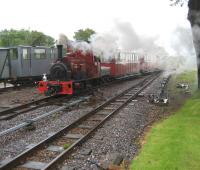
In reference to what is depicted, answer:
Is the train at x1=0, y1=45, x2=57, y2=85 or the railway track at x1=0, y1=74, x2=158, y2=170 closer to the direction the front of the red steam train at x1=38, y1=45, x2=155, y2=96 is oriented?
the railway track

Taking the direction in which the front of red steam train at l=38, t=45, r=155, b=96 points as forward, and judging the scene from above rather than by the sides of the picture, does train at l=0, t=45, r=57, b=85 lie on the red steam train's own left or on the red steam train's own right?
on the red steam train's own right

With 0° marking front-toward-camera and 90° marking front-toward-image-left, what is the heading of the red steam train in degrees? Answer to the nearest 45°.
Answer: approximately 45°

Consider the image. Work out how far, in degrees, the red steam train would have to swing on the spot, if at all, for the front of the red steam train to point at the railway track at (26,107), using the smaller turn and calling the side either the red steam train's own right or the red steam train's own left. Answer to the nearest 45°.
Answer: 0° — it already faces it
